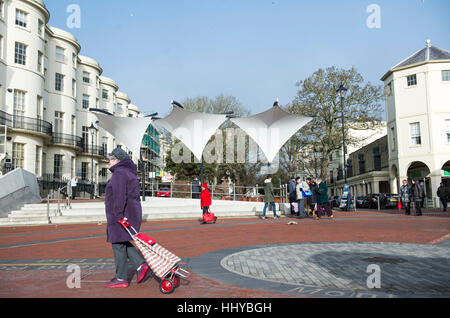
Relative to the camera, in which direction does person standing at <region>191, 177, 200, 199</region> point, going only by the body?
toward the camera

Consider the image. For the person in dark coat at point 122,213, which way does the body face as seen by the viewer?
to the viewer's left

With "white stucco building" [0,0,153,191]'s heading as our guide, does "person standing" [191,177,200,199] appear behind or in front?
in front

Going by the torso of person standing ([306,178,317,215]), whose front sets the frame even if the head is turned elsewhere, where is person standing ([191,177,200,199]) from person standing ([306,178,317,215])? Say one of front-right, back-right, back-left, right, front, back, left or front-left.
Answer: front-right

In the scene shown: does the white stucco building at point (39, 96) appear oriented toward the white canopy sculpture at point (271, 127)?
yes

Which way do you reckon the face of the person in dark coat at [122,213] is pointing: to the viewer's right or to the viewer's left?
to the viewer's left

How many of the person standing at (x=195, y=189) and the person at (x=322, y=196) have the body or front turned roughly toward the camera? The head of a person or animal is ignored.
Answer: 1

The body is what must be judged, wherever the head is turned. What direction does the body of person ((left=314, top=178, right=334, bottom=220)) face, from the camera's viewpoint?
to the viewer's left

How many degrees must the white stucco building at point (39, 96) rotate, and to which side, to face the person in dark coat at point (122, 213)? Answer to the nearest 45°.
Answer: approximately 45° to its right

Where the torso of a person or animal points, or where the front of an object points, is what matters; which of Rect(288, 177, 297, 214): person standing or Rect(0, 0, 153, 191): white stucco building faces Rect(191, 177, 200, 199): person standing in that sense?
the white stucco building
